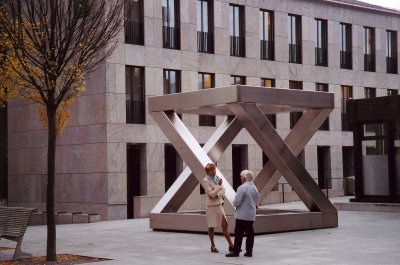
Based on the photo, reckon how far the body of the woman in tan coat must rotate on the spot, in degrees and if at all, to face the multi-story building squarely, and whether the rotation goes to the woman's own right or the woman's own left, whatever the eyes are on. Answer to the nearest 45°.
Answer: approximately 135° to the woman's own left

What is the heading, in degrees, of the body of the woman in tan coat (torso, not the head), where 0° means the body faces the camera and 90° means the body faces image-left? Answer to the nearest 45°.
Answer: approximately 315°

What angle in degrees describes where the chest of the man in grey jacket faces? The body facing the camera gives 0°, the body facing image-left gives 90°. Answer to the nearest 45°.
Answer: approximately 135°

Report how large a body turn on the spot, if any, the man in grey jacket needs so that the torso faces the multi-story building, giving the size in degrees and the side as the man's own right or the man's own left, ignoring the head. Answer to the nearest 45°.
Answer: approximately 45° to the man's own right

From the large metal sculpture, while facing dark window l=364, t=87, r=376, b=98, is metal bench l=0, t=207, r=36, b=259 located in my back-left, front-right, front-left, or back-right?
back-left

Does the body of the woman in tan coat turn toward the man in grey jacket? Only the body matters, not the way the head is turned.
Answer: yes

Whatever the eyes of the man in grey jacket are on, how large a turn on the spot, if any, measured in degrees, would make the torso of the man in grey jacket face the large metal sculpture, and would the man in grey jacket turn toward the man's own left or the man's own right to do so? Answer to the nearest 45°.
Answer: approximately 45° to the man's own right

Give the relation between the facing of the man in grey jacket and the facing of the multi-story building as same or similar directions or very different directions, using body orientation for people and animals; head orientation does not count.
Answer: very different directions

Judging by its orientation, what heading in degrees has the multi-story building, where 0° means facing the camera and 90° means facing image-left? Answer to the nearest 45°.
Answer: approximately 315°
